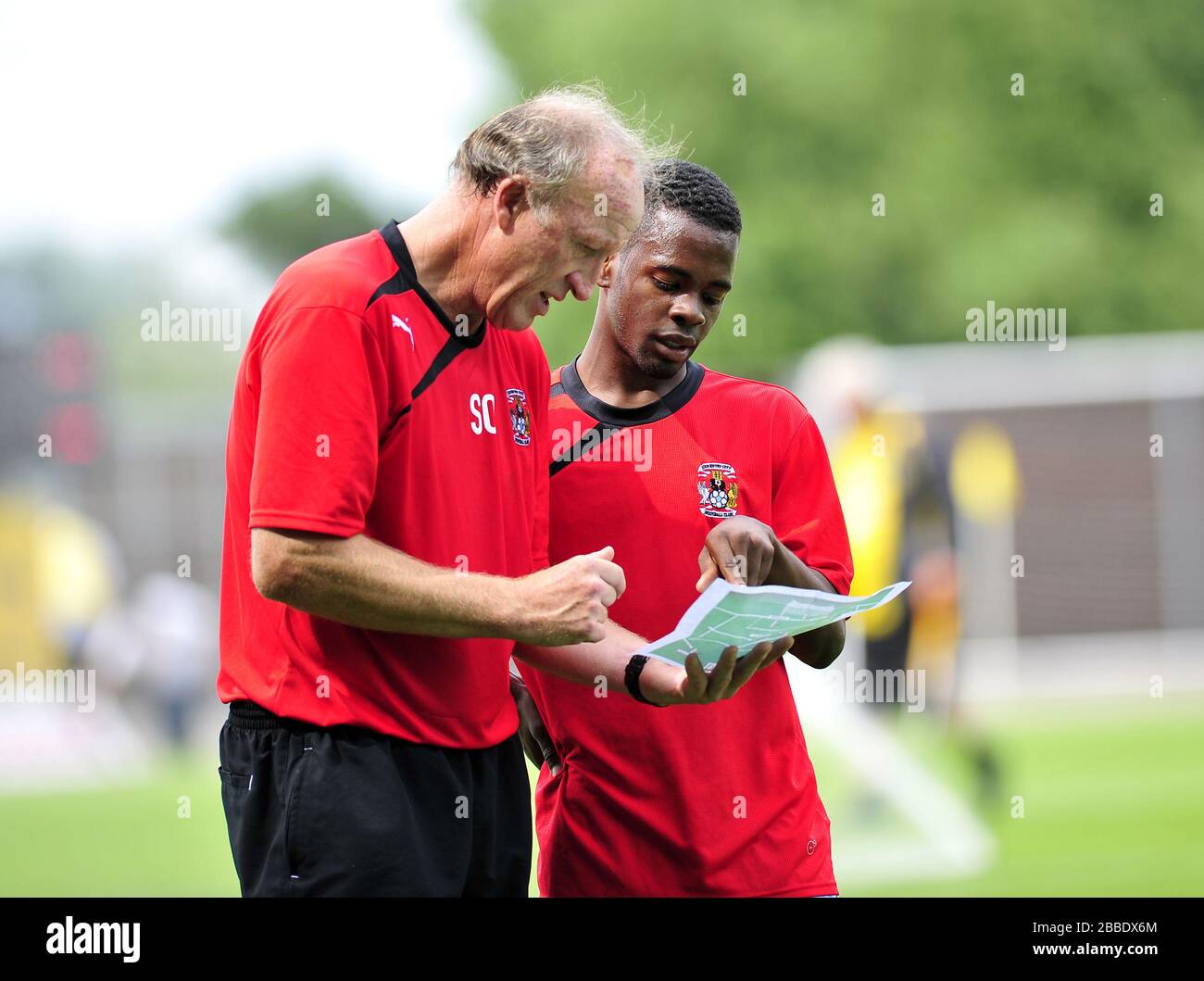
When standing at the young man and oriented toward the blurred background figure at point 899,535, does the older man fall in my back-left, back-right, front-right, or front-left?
back-left

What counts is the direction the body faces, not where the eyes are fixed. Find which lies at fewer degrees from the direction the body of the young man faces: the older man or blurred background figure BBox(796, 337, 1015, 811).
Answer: the older man

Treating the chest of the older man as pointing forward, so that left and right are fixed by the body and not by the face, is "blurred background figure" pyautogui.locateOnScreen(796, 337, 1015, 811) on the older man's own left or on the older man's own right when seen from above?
on the older man's own left

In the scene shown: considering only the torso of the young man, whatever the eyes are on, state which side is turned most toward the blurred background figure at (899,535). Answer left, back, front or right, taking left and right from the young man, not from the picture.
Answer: back

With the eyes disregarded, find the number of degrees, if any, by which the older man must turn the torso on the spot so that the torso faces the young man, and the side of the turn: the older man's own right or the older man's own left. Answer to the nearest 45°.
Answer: approximately 90° to the older man's own left

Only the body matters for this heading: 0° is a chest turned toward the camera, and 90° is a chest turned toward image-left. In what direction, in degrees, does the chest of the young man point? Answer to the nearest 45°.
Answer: approximately 0°

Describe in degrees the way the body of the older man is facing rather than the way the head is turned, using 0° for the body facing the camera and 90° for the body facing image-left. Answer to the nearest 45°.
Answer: approximately 315°

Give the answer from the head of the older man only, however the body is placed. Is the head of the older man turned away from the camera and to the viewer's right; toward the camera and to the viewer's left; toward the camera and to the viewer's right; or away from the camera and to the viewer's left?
toward the camera and to the viewer's right
